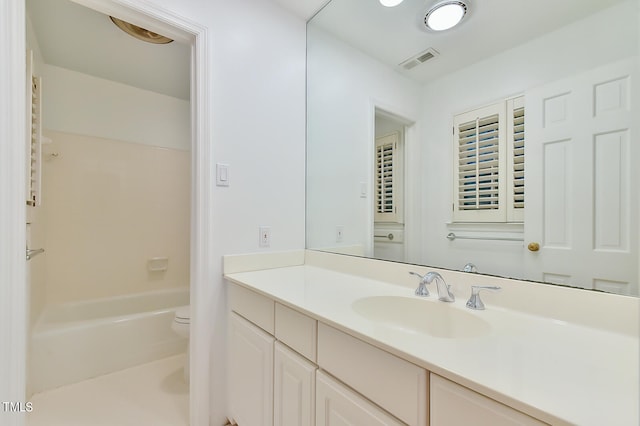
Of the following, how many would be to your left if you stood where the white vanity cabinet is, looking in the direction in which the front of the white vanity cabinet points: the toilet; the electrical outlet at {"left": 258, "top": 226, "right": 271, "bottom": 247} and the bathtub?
0

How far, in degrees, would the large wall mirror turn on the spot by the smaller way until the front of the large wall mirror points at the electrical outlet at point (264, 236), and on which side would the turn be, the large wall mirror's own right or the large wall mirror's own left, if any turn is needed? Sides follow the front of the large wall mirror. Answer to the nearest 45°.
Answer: approximately 45° to the large wall mirror's own right

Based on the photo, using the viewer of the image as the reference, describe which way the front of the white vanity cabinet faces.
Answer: facing the viewer and to the left of the viewer

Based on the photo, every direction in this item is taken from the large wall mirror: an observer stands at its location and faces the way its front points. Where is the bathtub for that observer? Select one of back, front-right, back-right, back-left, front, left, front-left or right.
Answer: front-right

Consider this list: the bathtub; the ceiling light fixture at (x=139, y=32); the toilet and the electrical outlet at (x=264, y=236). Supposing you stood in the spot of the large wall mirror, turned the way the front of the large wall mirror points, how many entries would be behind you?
0

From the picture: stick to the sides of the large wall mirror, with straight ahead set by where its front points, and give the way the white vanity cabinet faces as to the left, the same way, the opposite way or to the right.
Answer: the same way

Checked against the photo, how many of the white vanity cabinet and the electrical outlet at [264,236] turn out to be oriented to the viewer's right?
0

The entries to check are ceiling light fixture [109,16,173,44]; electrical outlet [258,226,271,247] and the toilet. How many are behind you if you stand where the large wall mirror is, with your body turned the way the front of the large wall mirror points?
0

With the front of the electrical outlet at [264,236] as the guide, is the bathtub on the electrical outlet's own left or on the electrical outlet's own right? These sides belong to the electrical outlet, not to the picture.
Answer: on the electrical outlet's own right

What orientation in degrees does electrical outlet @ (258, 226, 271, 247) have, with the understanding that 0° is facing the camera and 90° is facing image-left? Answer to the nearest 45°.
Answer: approximately 0°

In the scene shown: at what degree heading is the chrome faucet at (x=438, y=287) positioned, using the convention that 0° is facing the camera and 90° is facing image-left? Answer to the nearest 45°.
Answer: approximately 45°

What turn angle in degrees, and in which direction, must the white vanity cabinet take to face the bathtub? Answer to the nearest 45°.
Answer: approximately 45° to its right

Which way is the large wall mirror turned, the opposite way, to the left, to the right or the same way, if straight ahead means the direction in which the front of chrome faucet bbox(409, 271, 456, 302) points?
the same way

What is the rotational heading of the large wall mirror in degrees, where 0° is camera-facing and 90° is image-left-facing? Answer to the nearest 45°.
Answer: approximately 45°
